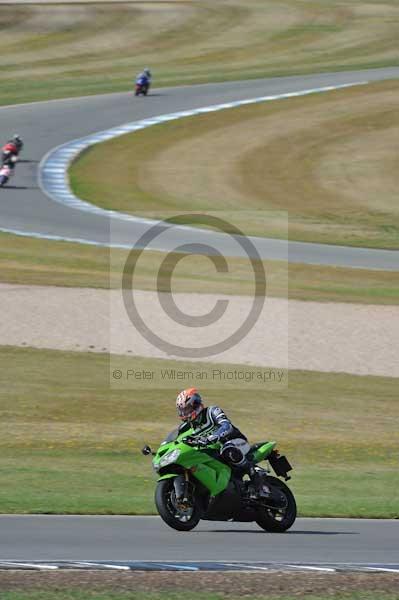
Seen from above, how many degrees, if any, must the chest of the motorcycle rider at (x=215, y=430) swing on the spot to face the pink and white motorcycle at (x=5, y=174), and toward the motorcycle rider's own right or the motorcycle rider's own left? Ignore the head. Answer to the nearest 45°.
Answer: approximately 135° to the motorcycle rider's own right

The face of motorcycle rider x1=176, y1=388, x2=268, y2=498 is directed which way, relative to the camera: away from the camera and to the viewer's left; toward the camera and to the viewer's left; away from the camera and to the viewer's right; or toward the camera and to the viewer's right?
toward the camera and to the viewer's left

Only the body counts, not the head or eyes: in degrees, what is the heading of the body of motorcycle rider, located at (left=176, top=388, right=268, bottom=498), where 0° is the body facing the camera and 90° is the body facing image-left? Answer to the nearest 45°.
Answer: approximately 45°

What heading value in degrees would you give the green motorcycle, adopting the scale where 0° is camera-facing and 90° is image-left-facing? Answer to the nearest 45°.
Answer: approximately 45°

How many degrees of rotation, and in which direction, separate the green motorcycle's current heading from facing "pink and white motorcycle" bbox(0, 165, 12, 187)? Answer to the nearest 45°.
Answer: approximately 135° to its right
